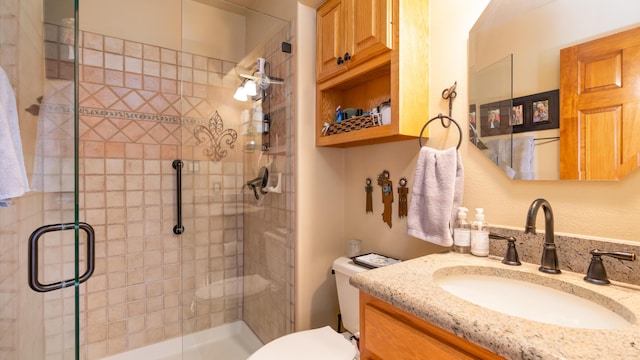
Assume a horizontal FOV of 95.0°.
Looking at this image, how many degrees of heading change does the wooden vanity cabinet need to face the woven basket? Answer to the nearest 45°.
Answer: approximately 90° to its right

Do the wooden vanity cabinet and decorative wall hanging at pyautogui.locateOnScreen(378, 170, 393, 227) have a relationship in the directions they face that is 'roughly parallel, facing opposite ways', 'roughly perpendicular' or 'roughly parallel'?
roughly parallel

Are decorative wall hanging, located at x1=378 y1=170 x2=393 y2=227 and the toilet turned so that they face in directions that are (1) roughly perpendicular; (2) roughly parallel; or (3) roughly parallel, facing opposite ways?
roughly parallel

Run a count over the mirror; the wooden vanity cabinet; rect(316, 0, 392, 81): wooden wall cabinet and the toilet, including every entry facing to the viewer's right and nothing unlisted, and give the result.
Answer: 0

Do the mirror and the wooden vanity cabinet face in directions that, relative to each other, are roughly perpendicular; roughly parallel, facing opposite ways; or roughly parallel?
roughly parallel

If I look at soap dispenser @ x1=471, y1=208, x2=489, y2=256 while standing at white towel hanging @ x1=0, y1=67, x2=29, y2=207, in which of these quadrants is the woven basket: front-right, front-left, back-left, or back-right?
front-left

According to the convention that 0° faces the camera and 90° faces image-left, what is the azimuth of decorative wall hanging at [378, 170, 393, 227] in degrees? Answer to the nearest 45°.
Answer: approximately 45°

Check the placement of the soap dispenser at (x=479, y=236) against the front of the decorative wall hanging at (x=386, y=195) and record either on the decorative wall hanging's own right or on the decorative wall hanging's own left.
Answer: on the decorative wall hanging's own left

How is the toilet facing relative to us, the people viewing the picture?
facing the viewer and to the left of the viewer

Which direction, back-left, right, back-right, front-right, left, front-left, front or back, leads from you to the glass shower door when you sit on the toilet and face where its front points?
front-right

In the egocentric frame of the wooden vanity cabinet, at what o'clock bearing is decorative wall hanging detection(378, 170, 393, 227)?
The decorative wall hanging is roughly at 4 o'clock from the wooden vanity cabinet.
